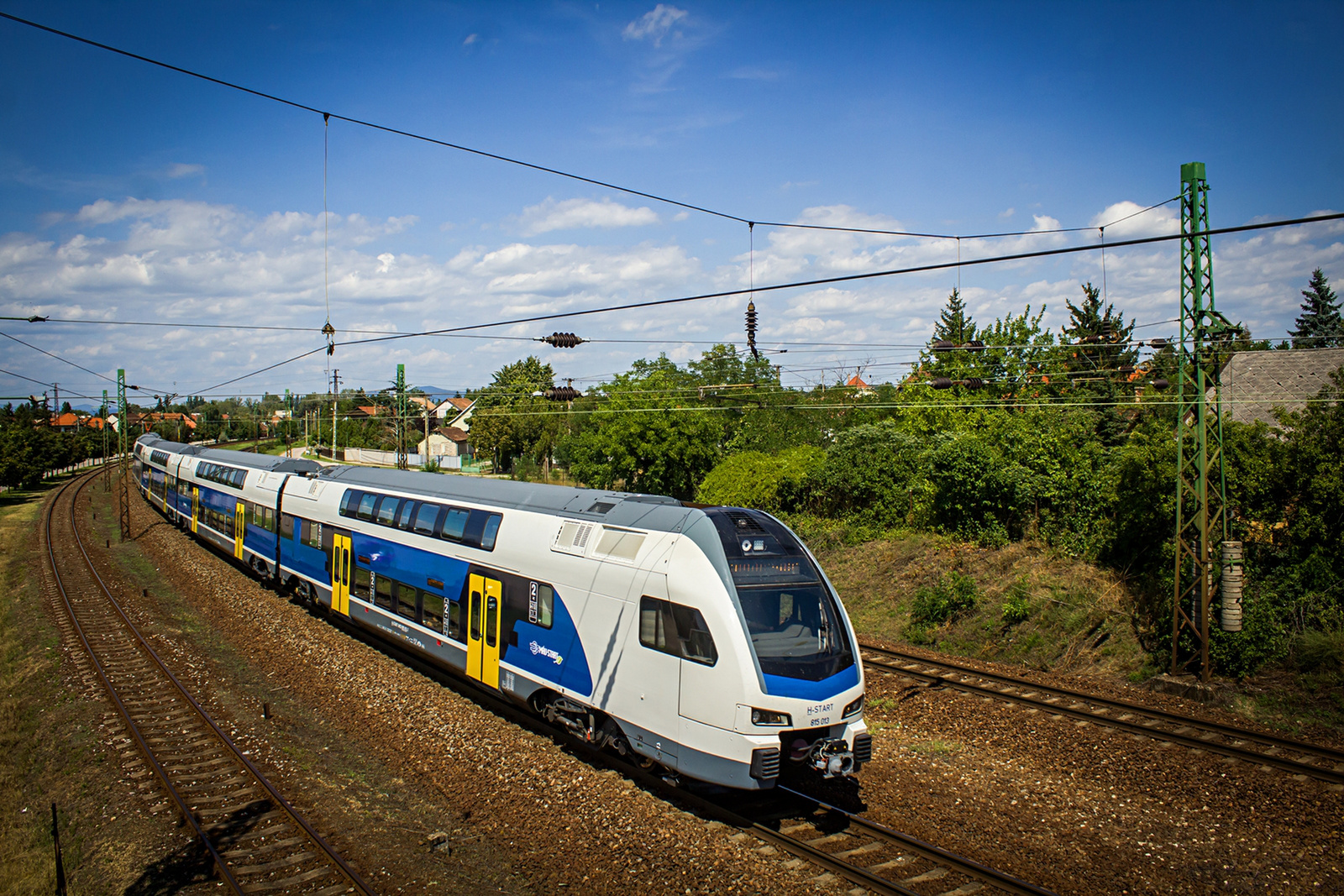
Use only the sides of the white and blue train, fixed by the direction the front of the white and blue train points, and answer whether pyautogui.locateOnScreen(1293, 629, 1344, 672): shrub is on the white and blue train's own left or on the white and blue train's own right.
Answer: on the white and blue train's own left

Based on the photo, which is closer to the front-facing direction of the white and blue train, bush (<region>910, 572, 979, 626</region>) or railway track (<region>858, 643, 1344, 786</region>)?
the railway track

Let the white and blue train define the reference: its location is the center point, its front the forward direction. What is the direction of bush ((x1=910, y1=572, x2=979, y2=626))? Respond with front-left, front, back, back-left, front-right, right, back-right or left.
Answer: left

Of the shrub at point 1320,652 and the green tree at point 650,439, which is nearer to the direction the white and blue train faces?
the shrub

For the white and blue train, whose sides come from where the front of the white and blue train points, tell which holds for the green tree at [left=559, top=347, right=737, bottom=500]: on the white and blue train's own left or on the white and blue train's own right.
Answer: on the white and blue train's own left

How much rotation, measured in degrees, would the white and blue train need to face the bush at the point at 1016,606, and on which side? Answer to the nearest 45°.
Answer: approximately 90° to its left

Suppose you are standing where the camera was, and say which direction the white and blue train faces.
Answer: facing the viewer and to the right of the viewer

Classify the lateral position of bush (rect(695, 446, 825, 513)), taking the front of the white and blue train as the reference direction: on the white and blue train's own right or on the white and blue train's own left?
on the white and blue train's own left

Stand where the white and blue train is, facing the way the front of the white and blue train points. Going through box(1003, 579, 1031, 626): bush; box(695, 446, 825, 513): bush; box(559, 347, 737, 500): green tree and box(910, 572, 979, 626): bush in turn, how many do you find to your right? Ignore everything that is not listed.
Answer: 0
